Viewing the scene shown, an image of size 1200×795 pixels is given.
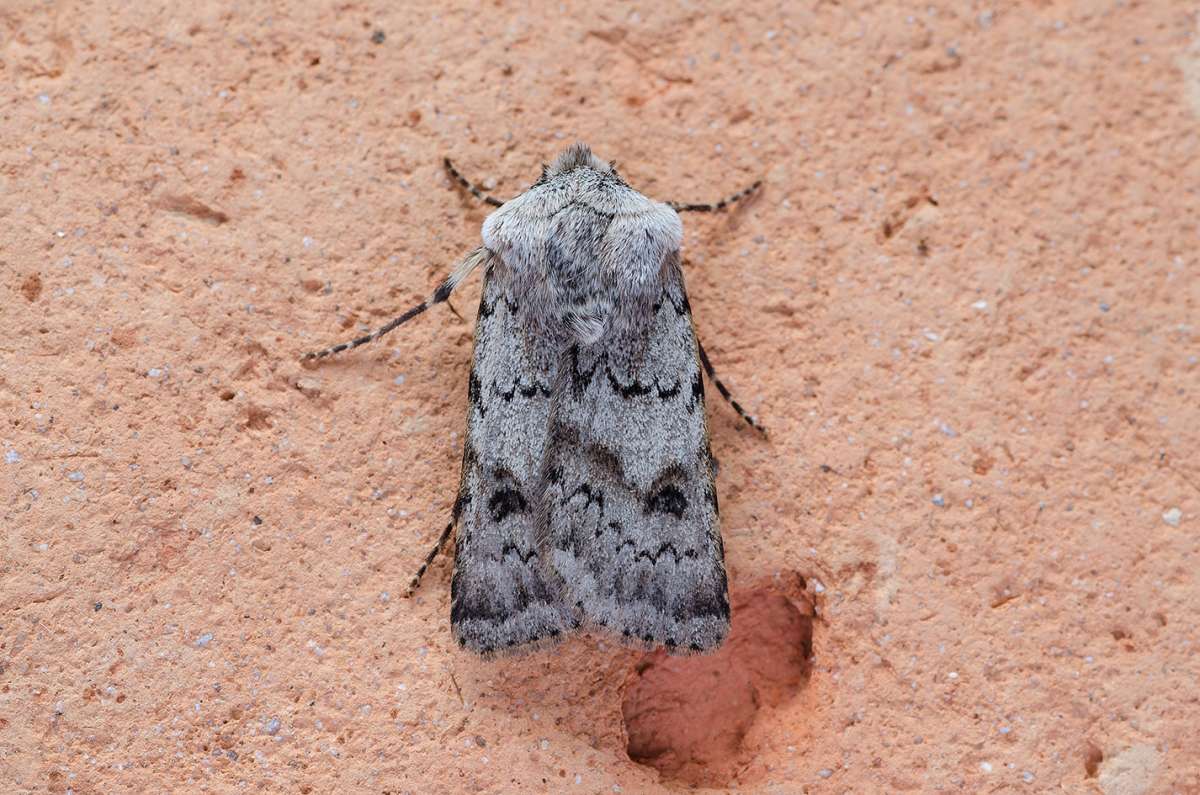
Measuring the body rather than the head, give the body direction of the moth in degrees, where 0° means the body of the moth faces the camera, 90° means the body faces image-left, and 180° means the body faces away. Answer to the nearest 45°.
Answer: approximately 180°
